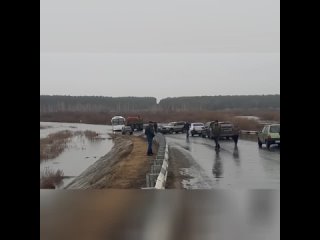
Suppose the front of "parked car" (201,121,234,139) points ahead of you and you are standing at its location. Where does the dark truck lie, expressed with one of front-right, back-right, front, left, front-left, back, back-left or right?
front-right
